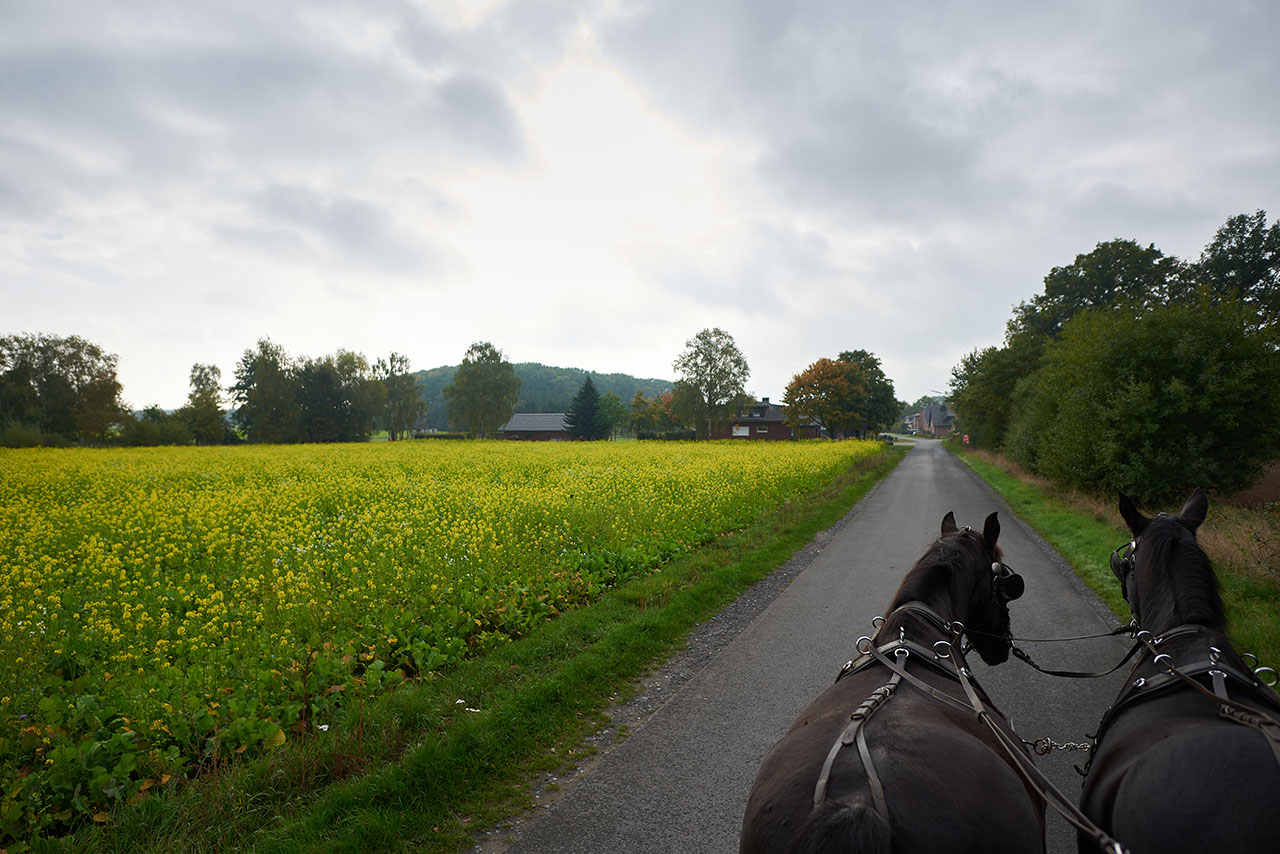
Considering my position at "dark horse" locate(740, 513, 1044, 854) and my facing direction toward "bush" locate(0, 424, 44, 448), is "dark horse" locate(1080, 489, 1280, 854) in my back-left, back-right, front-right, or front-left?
back-right

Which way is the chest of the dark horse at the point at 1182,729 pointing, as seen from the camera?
away from the camera

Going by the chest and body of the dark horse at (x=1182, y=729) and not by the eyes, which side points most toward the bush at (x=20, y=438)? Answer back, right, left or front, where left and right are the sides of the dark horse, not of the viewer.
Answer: left

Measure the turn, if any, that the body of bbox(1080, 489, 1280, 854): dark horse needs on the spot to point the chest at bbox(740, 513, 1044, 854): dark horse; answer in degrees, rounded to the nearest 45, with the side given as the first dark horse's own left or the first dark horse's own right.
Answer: approximately 135° to the first dark horse's own left

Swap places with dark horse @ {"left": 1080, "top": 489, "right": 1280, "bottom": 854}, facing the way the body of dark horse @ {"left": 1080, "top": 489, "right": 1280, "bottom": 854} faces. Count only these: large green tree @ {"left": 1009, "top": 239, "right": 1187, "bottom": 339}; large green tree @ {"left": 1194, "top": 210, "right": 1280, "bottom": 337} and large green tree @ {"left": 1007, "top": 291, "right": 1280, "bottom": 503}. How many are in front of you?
3

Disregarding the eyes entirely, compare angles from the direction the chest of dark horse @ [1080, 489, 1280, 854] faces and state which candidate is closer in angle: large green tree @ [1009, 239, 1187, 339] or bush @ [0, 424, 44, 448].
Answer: the large green tree

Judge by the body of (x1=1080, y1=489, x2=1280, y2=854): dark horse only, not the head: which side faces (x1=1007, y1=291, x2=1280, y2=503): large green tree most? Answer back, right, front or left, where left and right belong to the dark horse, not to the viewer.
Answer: front

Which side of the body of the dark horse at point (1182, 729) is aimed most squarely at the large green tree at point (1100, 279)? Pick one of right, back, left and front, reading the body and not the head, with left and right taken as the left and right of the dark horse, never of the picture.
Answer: front

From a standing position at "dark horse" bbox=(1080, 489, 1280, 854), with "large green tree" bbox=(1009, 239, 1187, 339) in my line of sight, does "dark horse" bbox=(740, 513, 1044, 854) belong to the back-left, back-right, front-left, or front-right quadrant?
back-left

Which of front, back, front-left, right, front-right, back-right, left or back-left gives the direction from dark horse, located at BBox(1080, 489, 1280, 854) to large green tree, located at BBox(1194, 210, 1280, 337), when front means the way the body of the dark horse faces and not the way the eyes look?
front
